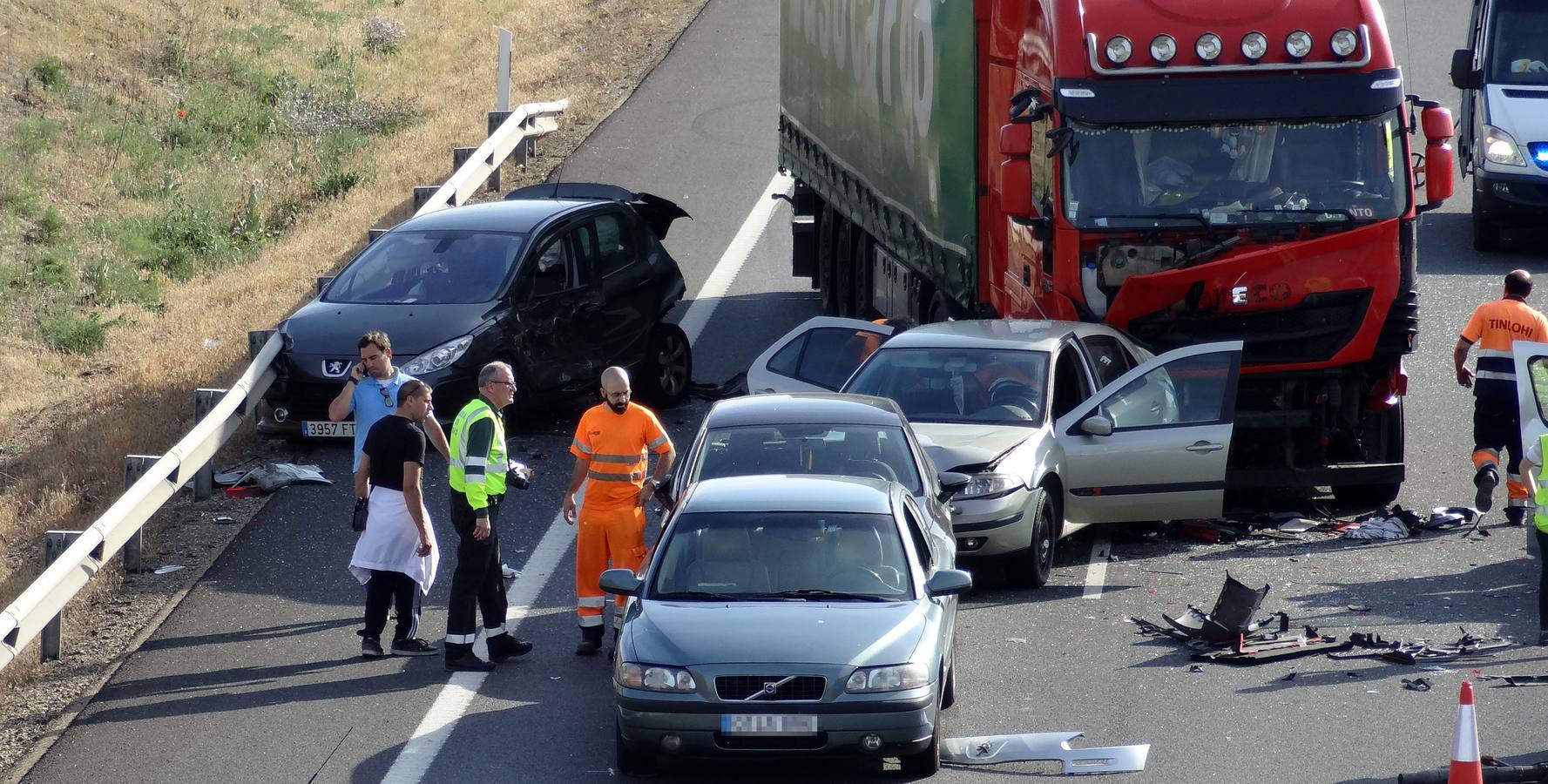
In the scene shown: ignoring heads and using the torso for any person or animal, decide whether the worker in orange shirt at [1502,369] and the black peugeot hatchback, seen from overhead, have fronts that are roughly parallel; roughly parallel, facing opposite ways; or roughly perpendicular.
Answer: roughly parallel, facing opposite ways

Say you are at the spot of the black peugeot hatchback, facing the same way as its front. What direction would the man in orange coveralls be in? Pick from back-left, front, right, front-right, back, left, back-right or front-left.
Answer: front-left

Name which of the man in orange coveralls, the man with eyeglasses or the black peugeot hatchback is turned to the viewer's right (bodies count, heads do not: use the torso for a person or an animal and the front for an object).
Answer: the man with eyeglasses

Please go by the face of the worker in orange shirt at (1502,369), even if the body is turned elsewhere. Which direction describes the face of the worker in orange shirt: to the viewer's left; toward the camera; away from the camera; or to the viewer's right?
away from the camera

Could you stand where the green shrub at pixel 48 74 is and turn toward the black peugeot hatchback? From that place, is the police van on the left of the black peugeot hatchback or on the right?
left

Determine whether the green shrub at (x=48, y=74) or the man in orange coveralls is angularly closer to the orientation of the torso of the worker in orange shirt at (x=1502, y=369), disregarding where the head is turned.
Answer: the green shrub

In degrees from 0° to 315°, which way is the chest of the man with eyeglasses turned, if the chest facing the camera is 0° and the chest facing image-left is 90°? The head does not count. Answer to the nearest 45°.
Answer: approximately 270°

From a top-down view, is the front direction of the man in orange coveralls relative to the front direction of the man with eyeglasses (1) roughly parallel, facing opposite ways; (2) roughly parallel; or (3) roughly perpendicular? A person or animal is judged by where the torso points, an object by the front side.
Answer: roughly perpendicular

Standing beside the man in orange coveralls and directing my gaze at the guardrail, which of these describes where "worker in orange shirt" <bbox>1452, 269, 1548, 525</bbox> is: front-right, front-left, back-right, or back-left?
back-right

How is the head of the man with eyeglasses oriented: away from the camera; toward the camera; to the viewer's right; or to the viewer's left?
to the viewer's right

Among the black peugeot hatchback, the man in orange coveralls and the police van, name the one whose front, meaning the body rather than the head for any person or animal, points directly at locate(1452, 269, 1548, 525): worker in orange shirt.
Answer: the police van

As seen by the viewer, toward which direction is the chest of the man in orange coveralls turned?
toward the camera

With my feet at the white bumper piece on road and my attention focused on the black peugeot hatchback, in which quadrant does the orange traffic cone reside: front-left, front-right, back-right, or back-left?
back-right

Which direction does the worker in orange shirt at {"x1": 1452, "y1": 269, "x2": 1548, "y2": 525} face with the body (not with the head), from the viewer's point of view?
away from the camera

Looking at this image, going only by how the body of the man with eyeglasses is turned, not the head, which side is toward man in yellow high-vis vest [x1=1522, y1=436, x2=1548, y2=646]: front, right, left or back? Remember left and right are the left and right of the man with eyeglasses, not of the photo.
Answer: front
